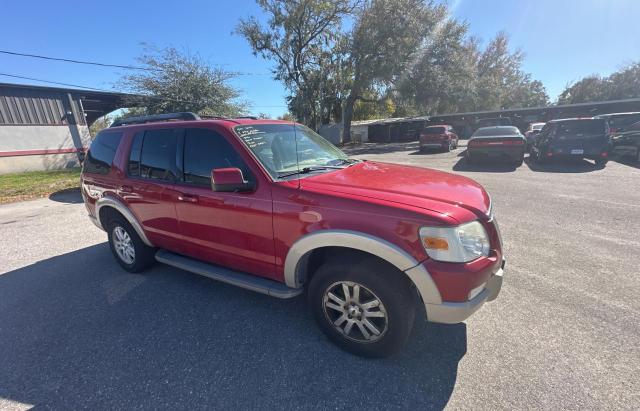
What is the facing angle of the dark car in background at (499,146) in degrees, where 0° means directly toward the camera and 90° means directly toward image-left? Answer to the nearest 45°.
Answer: approximately 180°

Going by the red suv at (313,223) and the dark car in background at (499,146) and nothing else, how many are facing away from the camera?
1

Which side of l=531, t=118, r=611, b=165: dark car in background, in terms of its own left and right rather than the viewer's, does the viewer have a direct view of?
back

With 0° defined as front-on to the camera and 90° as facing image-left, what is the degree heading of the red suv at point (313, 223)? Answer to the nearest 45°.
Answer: approximately 315°

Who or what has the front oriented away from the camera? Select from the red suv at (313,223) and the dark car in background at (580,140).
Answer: the dark car in background

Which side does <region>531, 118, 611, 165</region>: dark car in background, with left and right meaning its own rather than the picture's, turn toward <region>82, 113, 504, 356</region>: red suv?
back

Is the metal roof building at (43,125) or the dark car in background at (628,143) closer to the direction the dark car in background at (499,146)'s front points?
the dark car in background

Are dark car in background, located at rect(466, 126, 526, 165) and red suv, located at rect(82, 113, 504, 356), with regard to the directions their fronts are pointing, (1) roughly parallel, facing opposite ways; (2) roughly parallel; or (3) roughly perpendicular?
roughly perpendicular

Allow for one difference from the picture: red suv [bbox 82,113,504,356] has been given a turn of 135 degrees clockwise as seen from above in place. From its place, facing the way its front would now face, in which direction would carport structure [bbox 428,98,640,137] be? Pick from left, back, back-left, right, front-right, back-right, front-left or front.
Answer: back-right

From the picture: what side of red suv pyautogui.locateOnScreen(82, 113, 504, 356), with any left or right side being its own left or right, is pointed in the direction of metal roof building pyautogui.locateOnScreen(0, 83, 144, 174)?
back

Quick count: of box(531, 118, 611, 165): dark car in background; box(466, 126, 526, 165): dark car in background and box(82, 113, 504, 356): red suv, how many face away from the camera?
2

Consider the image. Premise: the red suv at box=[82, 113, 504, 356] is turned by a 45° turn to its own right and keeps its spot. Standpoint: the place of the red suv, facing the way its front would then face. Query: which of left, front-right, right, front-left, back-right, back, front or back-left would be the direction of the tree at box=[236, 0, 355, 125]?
back

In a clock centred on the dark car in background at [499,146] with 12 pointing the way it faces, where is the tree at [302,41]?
The tree is roughly at 10 o'clock from the dark car in background.

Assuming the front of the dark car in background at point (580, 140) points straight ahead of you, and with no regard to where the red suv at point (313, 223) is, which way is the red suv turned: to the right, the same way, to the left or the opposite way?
to the right
